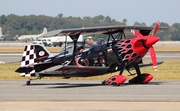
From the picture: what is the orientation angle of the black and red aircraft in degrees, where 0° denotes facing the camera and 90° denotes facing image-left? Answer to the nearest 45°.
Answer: approximately 315°
